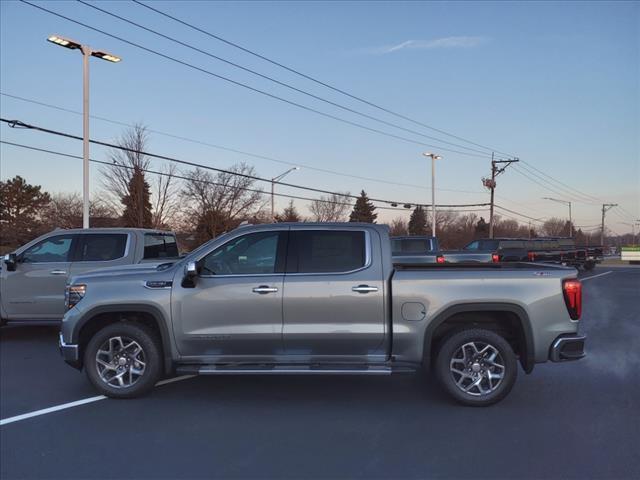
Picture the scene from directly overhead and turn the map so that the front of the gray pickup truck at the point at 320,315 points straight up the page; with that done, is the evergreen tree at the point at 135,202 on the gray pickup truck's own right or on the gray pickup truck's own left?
on the gray pickup truck's own right

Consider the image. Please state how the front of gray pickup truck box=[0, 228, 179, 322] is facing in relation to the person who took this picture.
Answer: facing away from the viewer and to the left of the viewer

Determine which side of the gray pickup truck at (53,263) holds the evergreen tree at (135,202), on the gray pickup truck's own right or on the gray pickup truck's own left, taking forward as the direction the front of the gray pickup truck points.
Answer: on the gray pickup truck's own right

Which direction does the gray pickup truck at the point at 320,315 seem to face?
to the viewer's left

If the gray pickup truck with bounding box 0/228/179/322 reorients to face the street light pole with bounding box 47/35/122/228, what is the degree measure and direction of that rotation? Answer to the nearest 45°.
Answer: approximately 45° to its right
